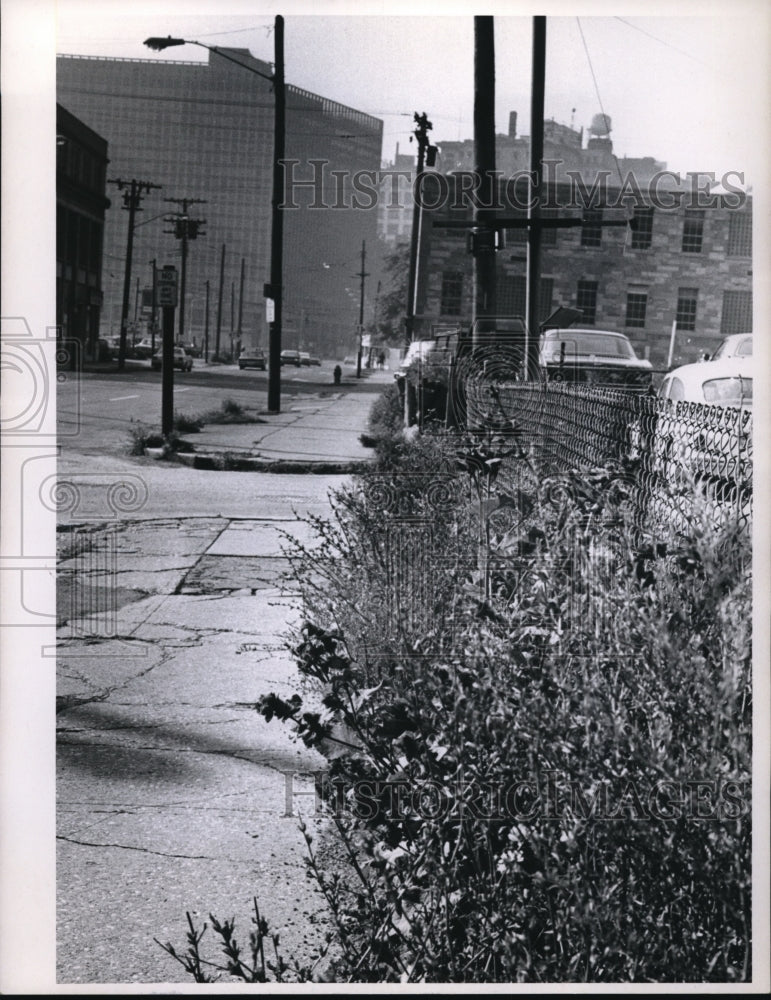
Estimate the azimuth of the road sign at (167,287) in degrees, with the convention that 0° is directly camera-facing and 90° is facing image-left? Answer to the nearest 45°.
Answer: approximately 0°

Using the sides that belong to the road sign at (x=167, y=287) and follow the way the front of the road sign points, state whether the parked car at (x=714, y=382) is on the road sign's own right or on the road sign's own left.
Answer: on the road sign's own left

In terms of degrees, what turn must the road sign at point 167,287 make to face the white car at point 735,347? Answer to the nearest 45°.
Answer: approximately 45° to its left
